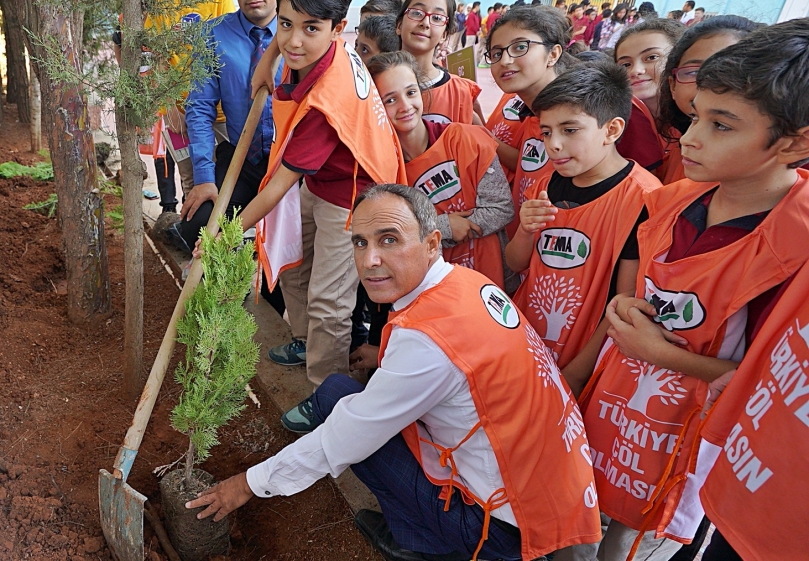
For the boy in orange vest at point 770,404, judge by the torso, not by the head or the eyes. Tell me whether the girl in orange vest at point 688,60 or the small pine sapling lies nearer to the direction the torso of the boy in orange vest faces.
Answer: the small pine sapling

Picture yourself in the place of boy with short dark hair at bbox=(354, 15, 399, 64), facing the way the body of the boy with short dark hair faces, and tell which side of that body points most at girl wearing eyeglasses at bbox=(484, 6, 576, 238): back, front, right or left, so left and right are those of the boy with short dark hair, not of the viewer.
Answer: left

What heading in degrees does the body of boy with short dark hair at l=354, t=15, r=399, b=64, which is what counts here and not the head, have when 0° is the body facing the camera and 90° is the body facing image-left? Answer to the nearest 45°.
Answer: approximately 45°

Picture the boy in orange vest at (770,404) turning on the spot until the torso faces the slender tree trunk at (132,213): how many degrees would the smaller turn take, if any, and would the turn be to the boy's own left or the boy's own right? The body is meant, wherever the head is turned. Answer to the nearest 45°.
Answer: approximately 45° to the boy's own right

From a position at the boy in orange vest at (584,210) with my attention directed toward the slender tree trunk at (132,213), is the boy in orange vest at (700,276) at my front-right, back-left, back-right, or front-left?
back-left

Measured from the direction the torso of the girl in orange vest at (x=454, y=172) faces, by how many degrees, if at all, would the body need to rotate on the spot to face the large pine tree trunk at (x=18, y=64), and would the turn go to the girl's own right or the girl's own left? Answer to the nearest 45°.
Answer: approximately 90° to the girl's own right

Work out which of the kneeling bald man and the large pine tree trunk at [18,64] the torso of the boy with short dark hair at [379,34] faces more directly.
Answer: the kneeling bald man

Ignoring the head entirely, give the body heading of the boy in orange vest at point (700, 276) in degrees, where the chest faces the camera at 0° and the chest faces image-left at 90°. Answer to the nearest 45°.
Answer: approximately 45°

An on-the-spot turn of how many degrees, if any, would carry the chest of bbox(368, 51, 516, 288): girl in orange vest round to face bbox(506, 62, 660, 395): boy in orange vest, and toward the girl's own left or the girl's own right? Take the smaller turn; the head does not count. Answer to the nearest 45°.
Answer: approximately 90° to the girl's own left

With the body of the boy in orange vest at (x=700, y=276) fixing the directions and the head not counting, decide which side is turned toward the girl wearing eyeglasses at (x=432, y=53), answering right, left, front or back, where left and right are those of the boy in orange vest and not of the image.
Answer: right

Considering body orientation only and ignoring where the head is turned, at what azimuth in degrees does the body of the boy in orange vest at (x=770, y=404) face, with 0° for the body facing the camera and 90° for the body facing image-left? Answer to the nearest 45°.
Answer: approximately 45°

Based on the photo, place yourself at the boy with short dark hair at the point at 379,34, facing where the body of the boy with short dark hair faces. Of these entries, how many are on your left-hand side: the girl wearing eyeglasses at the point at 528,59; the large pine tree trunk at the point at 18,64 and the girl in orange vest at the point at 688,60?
2
